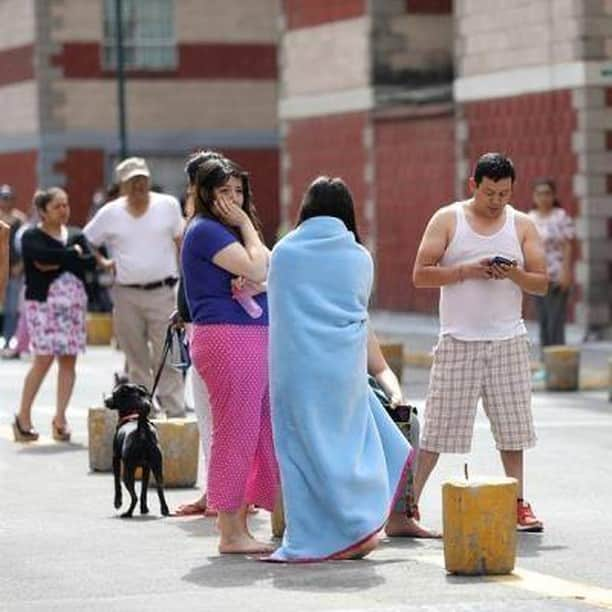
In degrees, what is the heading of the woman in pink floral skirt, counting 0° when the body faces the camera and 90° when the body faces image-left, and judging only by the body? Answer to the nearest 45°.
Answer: approximately 315°

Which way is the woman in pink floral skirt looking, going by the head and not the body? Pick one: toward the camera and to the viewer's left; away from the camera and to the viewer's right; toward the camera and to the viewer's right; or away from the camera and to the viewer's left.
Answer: toward the camera and to the viewer's right

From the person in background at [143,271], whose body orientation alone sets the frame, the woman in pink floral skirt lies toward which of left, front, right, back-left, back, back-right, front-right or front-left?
right

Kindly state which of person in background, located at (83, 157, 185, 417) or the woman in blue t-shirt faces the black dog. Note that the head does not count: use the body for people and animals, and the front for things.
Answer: the person in background

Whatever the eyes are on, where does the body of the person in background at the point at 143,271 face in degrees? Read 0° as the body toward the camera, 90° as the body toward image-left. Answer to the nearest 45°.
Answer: approximately 0°
